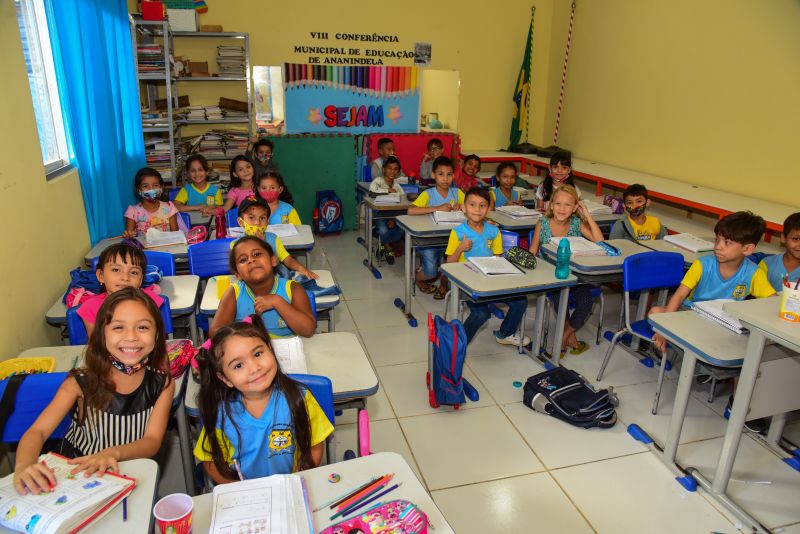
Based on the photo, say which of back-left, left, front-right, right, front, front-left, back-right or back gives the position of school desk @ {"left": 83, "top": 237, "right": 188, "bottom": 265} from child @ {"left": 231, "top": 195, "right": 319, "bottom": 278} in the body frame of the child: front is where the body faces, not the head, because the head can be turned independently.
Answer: right

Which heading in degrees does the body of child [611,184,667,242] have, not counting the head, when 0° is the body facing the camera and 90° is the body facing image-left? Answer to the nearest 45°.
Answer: approximately 0°

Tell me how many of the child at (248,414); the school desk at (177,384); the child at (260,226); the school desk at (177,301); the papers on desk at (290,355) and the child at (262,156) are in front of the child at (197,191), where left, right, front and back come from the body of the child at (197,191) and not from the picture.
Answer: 5

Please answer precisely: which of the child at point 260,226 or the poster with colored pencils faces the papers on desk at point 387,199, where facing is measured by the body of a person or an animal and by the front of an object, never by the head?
the poster with colored pencils

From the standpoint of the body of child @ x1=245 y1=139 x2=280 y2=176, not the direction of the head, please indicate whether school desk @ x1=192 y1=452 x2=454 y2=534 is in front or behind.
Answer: in front

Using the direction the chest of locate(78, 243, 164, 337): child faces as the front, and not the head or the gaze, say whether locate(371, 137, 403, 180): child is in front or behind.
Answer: behind

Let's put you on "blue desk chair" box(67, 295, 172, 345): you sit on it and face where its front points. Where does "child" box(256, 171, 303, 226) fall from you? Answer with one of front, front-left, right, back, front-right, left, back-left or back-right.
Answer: back-left

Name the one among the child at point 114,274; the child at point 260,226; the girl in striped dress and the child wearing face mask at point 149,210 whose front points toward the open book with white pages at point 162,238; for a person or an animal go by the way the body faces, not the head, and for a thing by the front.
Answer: the child wearing face mask

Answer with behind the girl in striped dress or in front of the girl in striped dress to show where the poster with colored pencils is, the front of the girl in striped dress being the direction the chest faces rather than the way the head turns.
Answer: behind

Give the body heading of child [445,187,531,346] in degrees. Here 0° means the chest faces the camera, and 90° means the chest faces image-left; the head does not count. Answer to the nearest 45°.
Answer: approximately 0°

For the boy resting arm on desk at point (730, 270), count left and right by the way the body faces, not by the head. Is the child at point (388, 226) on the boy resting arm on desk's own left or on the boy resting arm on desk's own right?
on the boy resting arm on desk's own right
